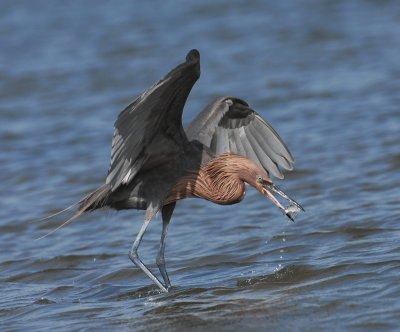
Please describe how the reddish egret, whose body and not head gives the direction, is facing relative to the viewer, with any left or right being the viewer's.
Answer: facing to the right of the viewer
